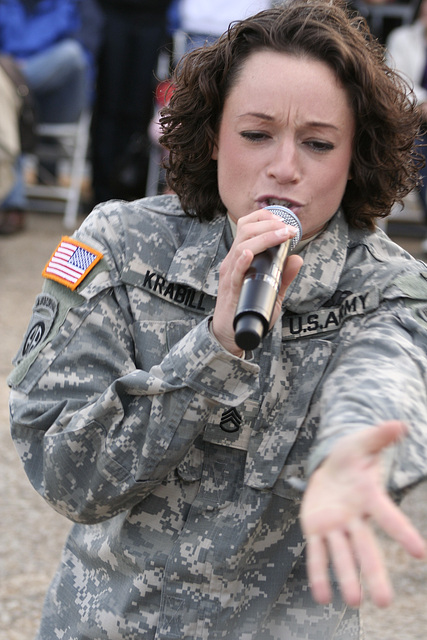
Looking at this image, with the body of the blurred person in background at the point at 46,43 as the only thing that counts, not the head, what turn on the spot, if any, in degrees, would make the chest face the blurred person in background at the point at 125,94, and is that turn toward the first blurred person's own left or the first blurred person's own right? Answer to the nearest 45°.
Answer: approximately 135° to the first blurred person's own left

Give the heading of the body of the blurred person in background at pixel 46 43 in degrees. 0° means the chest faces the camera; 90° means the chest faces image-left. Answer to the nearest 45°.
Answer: approximately 45°
